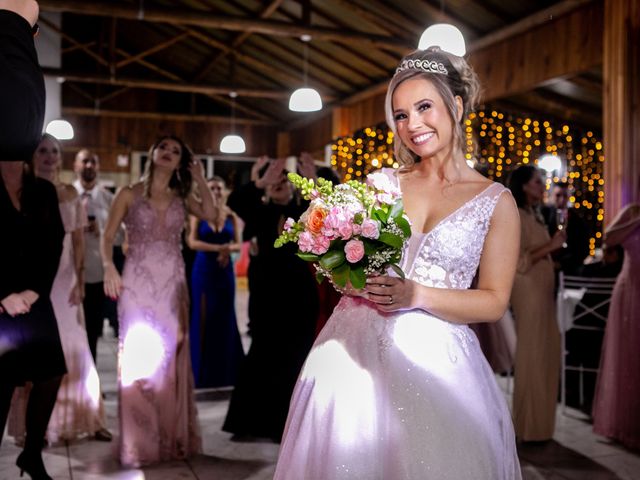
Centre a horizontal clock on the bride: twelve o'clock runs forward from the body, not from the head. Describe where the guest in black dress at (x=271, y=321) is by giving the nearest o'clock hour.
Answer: The guest in black dress is roughly at 4 o'clock from the bride.

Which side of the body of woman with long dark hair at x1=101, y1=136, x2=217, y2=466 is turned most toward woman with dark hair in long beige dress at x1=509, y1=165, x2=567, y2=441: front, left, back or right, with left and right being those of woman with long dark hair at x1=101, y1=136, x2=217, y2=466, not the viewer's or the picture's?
left

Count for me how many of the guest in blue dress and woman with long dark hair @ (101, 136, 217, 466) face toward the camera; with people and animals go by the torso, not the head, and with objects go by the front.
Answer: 2

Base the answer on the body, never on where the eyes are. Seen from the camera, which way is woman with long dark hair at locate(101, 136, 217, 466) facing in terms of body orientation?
toward the camera

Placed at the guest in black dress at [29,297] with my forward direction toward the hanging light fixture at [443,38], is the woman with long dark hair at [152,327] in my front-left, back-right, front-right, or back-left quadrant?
front-left

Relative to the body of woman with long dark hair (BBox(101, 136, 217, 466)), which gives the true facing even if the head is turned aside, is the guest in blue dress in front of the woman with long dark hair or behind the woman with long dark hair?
behind

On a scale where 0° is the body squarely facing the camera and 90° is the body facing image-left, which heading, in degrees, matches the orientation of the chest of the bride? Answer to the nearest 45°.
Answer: approximately 45°

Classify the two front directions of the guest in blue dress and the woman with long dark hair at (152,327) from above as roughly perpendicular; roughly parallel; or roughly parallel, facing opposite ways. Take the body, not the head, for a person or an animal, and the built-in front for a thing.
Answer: roughly parallel

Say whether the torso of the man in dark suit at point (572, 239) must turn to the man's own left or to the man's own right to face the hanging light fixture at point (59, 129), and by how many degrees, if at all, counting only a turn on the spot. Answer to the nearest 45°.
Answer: approximately 45° to the man's own right

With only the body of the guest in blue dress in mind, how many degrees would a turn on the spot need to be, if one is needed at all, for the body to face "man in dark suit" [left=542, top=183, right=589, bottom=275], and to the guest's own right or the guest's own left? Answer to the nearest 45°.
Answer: approximately 90° to the guest's own left

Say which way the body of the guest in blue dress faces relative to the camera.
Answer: toward the camera

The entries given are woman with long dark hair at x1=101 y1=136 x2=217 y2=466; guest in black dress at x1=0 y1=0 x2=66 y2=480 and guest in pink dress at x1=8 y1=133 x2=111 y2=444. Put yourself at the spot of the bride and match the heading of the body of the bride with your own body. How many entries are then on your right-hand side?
3
